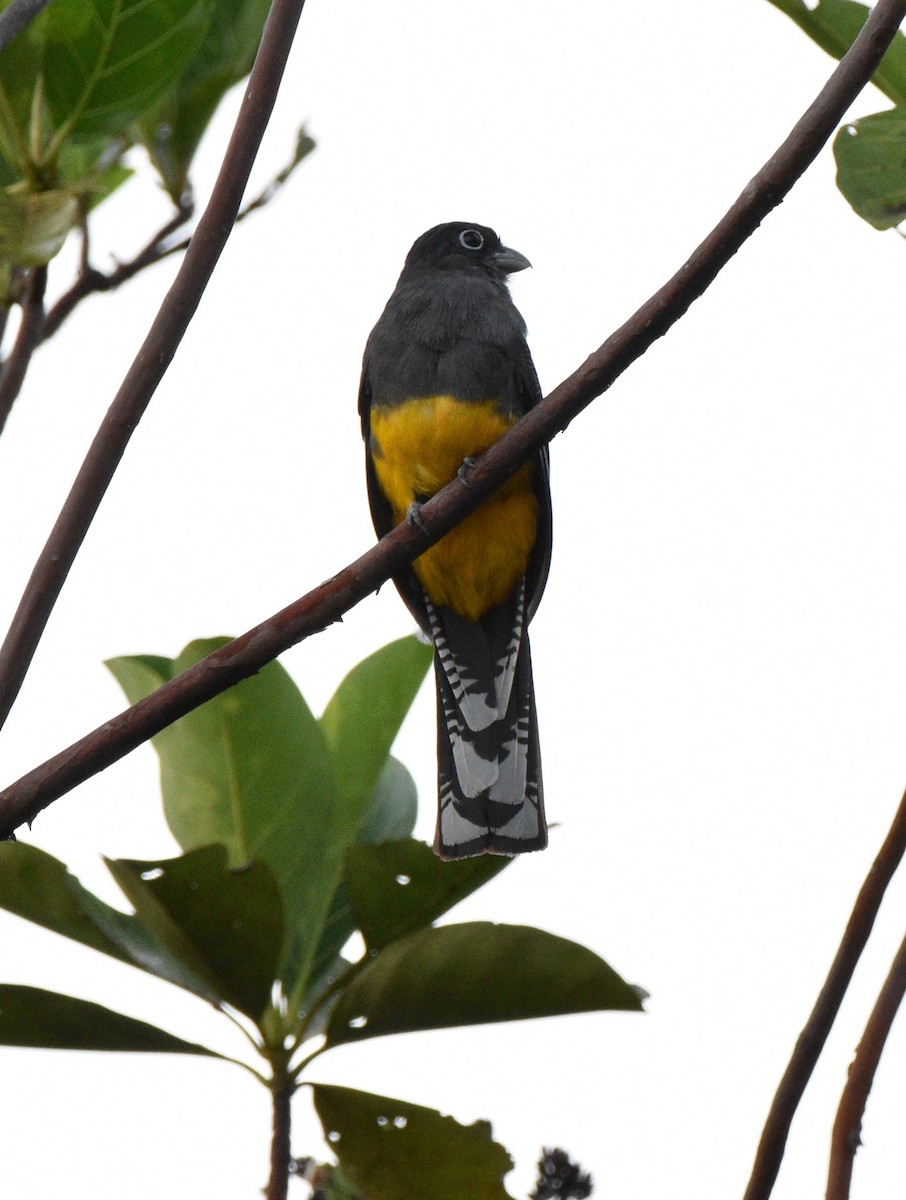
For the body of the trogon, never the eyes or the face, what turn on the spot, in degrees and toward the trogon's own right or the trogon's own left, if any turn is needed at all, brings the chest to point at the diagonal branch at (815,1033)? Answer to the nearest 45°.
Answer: approximately 90° to the trogon's own left

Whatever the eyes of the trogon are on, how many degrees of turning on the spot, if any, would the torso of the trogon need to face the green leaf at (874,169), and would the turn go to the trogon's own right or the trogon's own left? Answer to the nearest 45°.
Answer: approximately 90° to the trogon's own left

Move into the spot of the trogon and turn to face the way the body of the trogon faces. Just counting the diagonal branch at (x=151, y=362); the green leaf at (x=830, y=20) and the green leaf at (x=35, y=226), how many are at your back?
0

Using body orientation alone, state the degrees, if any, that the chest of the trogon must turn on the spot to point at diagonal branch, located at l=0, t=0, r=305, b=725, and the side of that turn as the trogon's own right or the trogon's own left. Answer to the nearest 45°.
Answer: approximately 90° to the trogon's own right

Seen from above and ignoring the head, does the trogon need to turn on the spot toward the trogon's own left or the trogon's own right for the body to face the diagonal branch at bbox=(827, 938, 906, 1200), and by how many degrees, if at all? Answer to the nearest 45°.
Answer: approximately 90° to the trogon's own left

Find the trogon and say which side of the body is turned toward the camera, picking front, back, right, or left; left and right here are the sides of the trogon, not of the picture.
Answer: front
